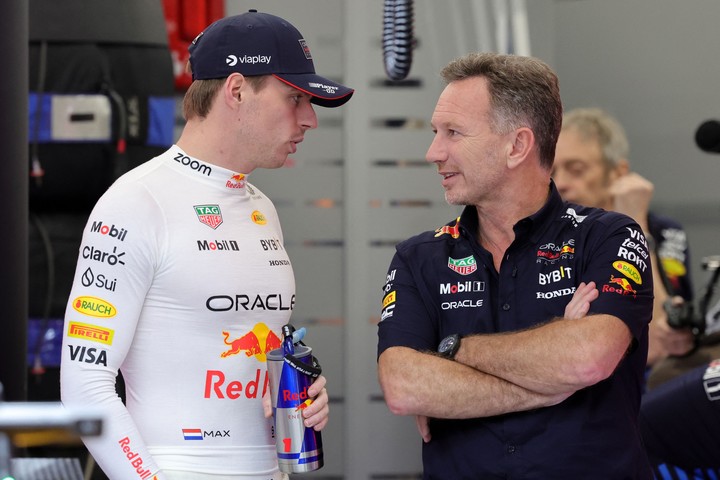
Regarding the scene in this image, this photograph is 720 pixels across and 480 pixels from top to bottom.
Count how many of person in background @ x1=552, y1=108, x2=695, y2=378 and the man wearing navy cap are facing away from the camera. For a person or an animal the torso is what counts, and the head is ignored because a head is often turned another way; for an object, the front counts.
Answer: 0

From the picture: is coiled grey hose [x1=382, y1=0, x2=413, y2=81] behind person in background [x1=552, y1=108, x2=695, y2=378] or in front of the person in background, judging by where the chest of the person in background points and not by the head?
in front

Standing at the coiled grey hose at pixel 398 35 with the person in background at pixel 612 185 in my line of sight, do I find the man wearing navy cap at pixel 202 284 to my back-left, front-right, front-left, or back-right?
back-right

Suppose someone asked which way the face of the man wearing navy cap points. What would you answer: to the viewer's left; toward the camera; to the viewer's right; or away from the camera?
to the viewer's right

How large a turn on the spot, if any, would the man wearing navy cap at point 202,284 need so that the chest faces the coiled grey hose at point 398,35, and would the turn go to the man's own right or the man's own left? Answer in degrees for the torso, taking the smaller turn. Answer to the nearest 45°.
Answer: approximately 90° to the man's own left

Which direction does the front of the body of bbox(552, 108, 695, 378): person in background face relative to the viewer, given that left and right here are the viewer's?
facing the viewer and to the left of the viewer

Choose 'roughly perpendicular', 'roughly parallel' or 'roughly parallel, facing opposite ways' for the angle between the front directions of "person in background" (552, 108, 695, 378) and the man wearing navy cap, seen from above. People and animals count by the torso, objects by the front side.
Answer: roughly perpendicular

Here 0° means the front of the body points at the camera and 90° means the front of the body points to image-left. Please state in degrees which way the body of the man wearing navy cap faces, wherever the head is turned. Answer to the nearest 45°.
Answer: approximately 315°

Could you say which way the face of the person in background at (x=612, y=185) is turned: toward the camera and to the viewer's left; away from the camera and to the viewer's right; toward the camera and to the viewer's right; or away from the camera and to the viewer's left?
toward the camera and to the viewer's left

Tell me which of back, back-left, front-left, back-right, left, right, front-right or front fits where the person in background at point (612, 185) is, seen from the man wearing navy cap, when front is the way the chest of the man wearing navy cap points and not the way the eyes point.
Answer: left
